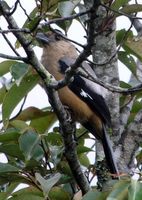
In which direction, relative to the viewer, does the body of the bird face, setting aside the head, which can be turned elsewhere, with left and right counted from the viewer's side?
facing to the left of the viewer
